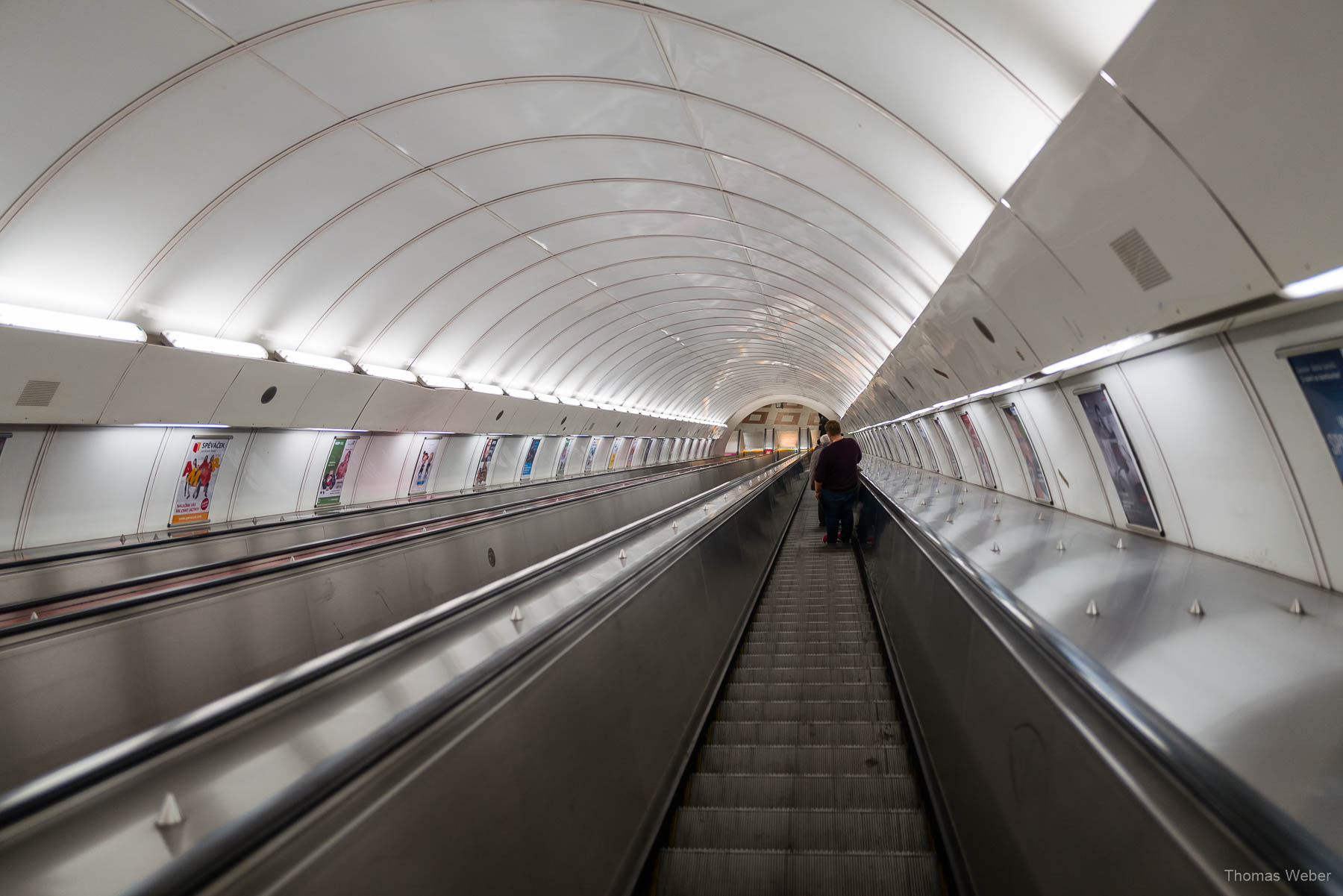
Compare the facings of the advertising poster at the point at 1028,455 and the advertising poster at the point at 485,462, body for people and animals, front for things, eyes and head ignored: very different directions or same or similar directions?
very different directions

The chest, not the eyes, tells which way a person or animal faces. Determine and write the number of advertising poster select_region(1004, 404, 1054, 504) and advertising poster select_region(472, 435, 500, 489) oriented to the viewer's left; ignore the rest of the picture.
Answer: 1

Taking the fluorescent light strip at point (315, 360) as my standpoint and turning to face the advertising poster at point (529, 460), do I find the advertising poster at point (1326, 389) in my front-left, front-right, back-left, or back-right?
back-right

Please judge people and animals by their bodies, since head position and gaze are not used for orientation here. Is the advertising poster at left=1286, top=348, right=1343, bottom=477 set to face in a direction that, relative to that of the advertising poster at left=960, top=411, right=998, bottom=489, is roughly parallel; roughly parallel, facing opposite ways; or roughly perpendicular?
roughly parallel

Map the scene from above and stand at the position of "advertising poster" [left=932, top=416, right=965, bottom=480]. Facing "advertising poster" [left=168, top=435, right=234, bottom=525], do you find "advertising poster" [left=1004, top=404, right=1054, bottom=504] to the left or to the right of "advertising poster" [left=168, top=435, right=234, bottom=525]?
left

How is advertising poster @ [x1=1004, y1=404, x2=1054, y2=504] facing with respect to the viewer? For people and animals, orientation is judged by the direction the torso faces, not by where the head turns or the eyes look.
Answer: to the viewer's left

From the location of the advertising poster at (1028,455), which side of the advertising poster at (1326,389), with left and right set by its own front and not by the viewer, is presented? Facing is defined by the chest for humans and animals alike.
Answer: right

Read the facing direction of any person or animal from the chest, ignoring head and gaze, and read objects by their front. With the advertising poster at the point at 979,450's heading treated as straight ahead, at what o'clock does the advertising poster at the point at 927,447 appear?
the advertising poster at the point at 927,447 is roughly at 4 o'clock from the advertising poster at the point at 979,450.

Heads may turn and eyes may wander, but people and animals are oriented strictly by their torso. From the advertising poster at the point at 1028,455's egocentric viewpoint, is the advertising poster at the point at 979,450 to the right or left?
on its right

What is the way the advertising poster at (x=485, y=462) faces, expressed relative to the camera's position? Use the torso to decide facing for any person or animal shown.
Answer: facing the viewer and to the right of the viewer

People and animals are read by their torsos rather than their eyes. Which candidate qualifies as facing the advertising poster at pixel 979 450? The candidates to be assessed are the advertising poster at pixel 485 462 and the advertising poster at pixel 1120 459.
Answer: the advertising poster at pixel 485 462

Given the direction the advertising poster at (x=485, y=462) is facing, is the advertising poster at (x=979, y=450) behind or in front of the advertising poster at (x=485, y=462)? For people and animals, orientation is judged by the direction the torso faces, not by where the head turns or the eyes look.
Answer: in front

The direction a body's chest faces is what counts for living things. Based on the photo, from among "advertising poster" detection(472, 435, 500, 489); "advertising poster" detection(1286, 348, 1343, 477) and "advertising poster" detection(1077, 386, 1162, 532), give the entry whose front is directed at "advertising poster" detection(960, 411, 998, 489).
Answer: "advertising poster" detection(472, 435, 500, 489)

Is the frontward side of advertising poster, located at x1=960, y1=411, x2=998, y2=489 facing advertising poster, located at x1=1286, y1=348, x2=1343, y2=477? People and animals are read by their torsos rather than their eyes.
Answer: no

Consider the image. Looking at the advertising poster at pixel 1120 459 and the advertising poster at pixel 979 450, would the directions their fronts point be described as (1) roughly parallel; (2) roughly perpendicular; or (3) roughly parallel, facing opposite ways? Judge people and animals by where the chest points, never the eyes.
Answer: roughly parallel

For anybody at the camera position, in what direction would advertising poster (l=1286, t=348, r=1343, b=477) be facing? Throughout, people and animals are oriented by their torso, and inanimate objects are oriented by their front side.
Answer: facing the viewer and to the left of the viewer

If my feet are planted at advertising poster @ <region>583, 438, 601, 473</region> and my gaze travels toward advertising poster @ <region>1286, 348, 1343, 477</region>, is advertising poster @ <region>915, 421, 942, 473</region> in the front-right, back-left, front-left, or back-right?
front-left

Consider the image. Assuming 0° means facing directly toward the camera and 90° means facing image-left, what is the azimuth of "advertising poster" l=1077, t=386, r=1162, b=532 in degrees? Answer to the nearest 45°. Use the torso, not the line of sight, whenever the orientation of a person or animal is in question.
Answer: approximately 45°

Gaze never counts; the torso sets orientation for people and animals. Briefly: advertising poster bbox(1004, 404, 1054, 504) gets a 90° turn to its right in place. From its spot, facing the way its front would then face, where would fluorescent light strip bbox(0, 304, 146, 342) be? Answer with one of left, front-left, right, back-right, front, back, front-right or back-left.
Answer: back-left
